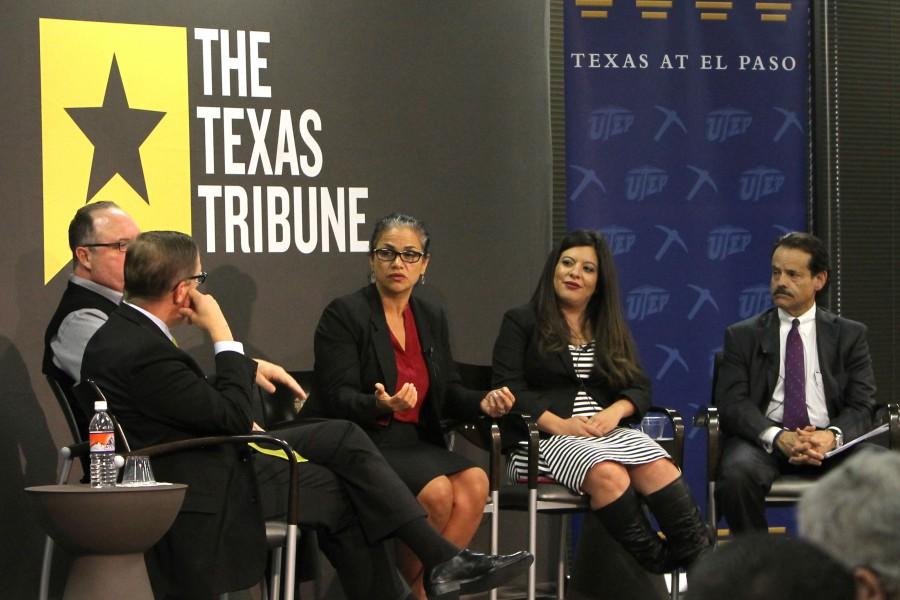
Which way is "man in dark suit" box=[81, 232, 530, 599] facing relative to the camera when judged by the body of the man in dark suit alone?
to the viewer's right

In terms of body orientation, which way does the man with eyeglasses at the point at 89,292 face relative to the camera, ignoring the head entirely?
to the viewer's right

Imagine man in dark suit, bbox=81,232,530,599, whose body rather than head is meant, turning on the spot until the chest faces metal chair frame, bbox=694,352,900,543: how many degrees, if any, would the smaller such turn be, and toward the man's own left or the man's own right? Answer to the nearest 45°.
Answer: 0° — they already face it

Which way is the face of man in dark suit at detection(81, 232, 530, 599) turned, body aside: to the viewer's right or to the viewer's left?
to the viewer's right

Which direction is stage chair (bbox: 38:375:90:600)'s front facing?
to the viewer's right

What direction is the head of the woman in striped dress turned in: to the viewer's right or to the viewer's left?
to the viewer's left
